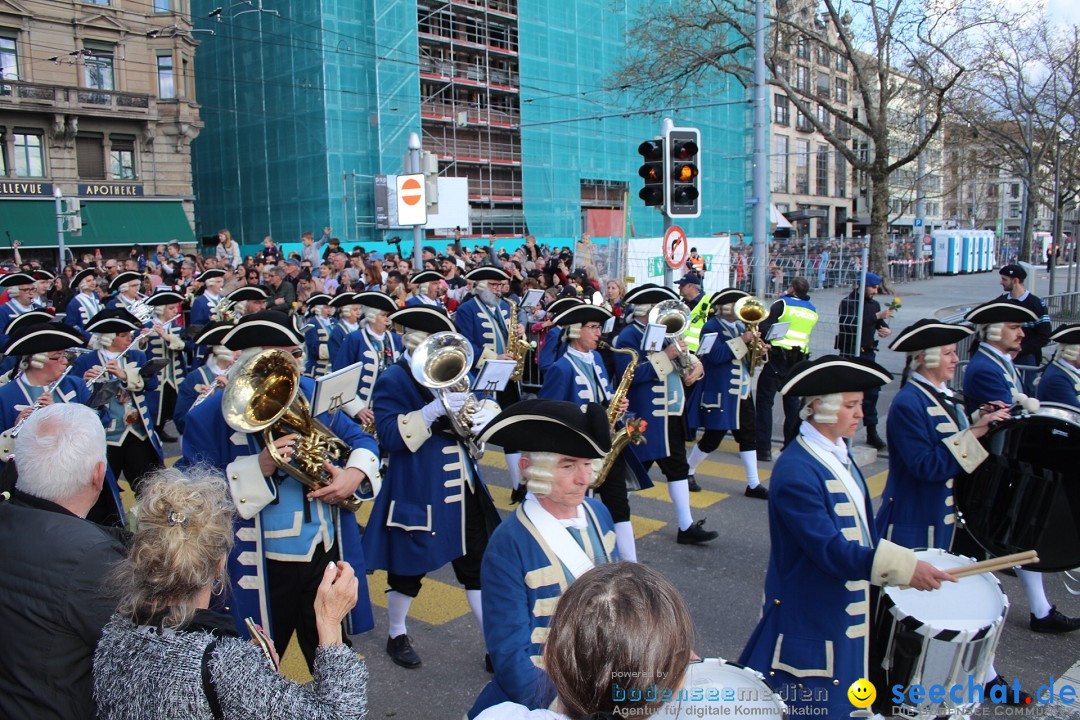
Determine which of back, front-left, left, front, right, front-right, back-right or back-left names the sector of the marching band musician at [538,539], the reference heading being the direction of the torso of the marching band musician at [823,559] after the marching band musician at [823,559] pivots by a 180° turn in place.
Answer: front-left

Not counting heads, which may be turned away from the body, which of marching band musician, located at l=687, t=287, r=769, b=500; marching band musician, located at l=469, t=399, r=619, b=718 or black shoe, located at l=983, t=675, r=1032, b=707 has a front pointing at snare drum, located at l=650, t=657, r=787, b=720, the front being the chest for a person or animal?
marching band musician, located at l=469, t=399, r=619, b=718

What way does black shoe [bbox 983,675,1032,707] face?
to the viewer's right

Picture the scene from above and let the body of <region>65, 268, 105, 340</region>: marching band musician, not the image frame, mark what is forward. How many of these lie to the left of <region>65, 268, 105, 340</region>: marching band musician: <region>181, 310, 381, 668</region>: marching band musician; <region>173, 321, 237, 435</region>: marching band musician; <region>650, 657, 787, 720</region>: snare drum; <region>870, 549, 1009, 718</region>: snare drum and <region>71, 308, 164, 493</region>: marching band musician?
0

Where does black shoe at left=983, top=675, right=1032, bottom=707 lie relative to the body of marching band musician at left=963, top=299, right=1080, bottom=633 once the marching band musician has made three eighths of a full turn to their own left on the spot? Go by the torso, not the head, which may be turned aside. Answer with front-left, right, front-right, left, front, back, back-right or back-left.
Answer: back-left

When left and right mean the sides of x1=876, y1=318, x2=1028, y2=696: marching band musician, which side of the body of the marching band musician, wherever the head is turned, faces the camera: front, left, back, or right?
right

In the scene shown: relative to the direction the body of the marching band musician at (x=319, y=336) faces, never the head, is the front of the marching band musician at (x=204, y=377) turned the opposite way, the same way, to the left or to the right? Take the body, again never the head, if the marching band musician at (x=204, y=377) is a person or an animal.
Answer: the same way

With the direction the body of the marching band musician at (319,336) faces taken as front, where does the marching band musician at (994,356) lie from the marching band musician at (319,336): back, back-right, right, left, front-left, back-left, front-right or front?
front

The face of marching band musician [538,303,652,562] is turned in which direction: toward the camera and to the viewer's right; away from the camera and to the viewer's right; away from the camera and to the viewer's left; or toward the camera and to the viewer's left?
toward the camera and to the viewer's right

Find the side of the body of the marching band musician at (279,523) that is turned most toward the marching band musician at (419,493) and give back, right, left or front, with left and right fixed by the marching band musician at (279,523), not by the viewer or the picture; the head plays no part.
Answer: left

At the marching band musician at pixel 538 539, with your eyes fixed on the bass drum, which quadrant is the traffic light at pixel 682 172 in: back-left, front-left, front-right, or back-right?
front-left

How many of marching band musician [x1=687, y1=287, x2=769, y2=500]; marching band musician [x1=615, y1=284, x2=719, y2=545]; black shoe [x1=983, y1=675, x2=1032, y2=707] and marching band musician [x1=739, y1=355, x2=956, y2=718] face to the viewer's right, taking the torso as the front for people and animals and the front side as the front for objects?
4

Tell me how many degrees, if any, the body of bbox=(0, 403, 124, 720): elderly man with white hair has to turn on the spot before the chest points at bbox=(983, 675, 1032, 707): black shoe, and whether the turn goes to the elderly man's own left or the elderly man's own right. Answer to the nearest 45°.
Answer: approximately 45° to the elderly man's own right

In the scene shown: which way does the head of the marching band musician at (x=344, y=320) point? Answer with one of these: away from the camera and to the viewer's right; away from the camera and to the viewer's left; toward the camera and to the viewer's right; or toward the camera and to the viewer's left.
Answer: toward the camera and to the viewer's right

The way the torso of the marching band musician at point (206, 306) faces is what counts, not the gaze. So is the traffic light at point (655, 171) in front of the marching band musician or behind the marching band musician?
in front

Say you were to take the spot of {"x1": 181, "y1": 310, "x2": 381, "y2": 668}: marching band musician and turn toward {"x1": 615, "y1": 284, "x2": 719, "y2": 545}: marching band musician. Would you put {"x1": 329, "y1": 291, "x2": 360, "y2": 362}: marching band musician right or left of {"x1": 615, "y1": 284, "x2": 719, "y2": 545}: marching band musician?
left

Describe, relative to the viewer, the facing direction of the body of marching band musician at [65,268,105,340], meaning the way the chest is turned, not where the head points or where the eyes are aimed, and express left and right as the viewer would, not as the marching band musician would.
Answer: facing the viewer and to the right of the viewer

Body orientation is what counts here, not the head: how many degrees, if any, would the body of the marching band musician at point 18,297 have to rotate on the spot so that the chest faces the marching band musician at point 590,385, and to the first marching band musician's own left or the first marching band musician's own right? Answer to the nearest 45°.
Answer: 0° — they already face them
